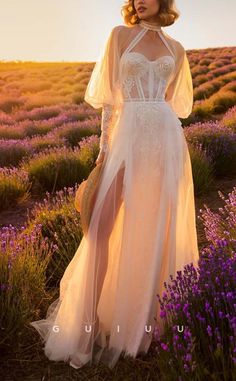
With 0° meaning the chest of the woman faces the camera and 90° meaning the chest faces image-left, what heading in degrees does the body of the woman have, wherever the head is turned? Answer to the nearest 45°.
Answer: approximately 0°
